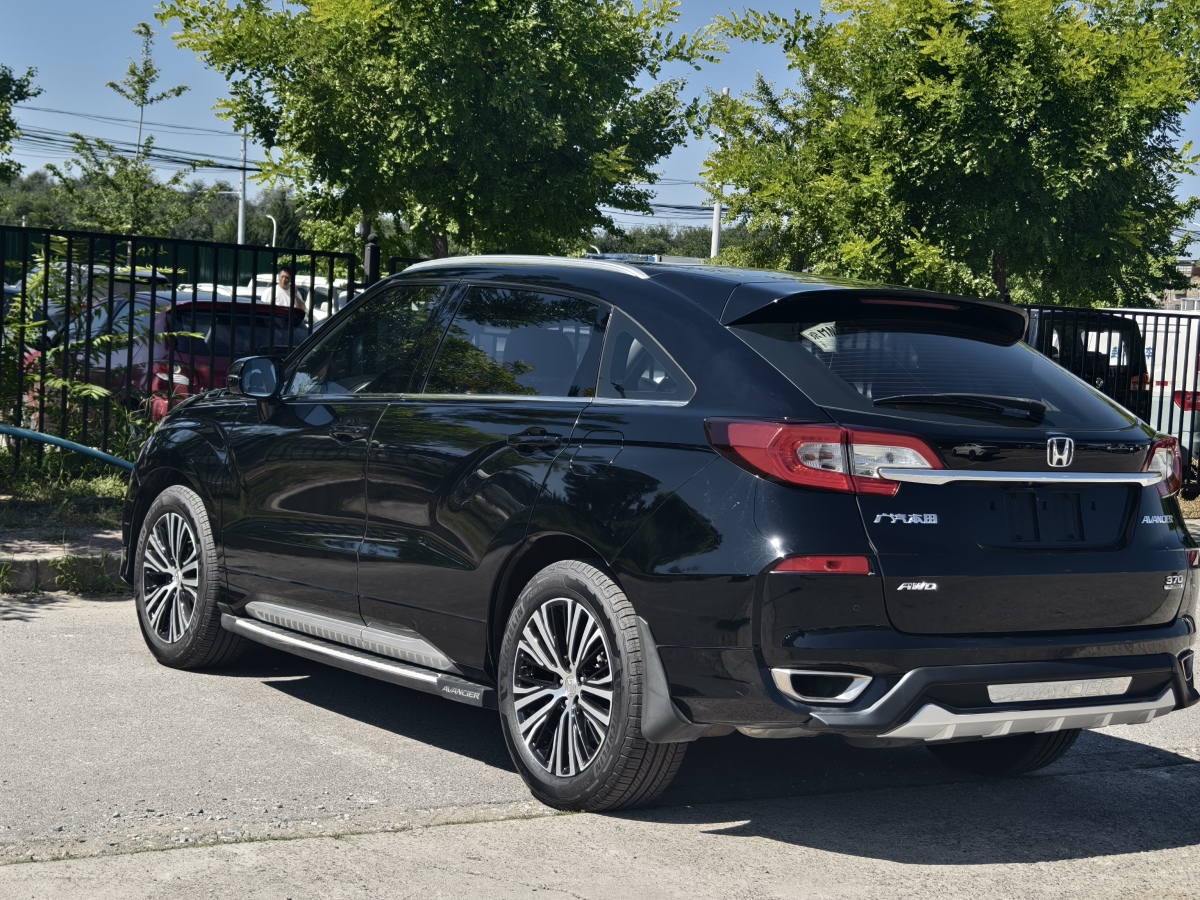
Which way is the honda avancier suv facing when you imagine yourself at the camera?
facing away from the viewer and to the left of the viewer

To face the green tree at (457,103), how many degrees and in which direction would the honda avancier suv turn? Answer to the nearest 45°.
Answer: approximately 45° to its right

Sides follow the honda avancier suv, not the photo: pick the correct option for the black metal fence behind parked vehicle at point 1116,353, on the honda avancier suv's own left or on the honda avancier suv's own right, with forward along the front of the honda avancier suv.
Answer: on the honda avancier suv's own right

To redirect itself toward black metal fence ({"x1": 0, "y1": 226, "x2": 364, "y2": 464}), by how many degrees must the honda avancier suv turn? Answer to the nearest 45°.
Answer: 0° — it already faces it

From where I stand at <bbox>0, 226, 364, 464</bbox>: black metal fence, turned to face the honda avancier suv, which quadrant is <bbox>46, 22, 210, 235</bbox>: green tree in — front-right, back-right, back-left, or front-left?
back-left

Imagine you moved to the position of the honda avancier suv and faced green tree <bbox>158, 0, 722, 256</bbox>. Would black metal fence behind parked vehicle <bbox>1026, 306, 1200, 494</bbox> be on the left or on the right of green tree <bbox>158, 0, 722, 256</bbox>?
right

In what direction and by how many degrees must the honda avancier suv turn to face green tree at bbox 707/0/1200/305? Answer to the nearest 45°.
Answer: approximately 45° to its right

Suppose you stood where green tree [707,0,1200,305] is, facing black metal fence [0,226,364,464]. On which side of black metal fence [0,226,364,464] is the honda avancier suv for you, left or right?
left
